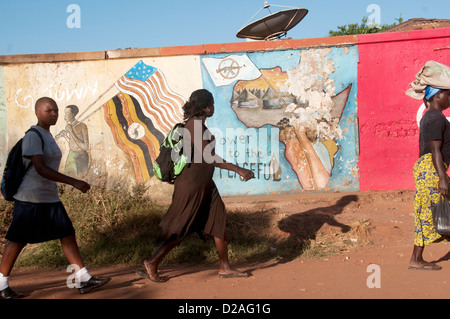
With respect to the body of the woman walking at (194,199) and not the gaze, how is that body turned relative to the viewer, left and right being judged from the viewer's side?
facing to the right of the viewer

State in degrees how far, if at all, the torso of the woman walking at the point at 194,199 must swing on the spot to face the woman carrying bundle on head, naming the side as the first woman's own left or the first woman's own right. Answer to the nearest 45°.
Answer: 0° — they already face them

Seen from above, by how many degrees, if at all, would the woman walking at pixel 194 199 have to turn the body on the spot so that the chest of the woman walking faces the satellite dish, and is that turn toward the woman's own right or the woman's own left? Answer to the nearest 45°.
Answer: approximately 90° to the woman's own left

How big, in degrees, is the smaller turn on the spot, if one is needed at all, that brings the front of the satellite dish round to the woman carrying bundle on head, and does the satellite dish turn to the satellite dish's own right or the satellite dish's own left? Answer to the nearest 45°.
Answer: approximately 135° to the satellite dish's own left

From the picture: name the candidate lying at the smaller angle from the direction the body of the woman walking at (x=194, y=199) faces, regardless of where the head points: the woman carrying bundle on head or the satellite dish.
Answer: the woman carrying bundle on head
